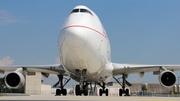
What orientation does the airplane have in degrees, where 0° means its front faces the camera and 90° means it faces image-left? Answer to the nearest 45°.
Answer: approximately 0°
